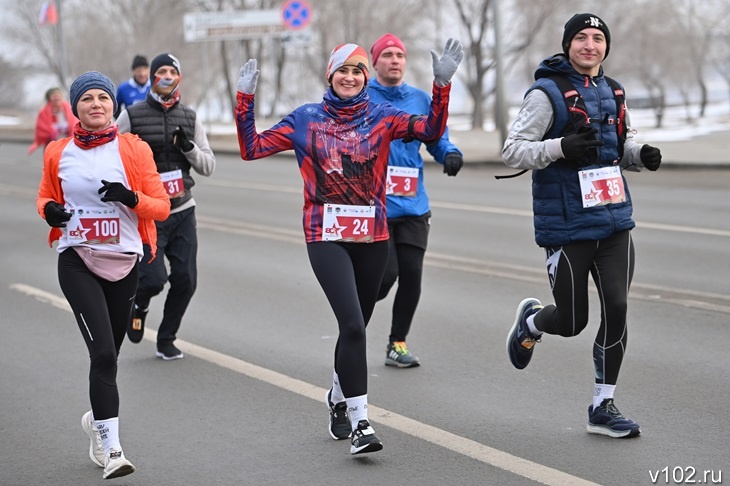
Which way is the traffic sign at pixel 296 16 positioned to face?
toward the camera

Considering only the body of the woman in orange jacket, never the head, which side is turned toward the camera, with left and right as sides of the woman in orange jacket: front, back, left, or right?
front

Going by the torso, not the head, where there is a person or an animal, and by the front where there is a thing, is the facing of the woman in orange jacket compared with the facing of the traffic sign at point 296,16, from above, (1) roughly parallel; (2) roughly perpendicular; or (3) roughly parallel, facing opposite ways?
roughly parallel

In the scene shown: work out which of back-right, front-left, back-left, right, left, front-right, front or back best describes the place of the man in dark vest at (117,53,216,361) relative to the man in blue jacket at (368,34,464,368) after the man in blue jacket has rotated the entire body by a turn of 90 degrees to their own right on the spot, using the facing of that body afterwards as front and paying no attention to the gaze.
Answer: front-right

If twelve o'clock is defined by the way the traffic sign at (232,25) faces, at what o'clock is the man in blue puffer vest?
The man in blue puffer vest is roughly at 12 o'clock from the traffic sign.

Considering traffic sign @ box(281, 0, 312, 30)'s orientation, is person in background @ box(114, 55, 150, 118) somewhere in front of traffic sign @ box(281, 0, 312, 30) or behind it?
in front

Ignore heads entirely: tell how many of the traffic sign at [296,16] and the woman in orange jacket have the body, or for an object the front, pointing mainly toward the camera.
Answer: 2

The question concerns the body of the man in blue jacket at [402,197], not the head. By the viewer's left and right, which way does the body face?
facing the viewer and to the right of the viewer

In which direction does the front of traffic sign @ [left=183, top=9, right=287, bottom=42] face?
toward the camera

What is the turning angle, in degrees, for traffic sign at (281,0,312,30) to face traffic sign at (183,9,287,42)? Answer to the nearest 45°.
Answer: approximately 90° to its right

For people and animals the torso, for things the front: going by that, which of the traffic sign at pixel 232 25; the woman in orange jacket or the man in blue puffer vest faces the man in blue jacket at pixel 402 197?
the traffic sign

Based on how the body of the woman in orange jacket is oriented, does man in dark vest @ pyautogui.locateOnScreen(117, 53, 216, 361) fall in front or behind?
behind

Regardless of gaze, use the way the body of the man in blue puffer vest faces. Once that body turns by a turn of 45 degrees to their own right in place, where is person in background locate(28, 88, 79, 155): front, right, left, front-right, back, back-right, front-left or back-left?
back-right

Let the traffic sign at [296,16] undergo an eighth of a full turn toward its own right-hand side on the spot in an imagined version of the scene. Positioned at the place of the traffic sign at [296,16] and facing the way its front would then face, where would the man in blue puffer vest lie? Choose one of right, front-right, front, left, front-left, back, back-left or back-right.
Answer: front-left

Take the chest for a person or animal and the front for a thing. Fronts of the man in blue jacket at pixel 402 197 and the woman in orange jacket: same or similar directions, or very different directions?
same or similar directions

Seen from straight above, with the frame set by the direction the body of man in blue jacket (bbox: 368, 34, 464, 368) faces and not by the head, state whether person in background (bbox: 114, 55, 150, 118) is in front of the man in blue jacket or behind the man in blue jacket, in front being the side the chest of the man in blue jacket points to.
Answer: behind
